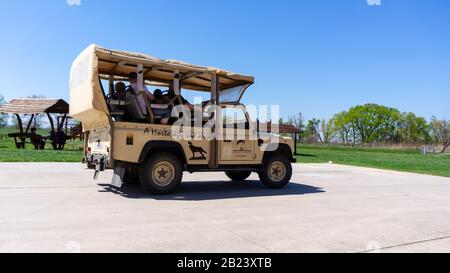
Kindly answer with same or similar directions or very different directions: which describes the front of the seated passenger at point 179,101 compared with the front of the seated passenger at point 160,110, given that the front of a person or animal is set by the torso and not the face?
same or similar directions

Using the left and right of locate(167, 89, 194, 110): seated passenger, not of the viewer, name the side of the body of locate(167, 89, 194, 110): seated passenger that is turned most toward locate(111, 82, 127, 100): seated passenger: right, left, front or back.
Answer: back

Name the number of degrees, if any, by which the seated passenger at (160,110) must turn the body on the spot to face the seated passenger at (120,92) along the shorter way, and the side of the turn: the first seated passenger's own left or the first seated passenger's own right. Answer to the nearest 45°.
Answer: approximately 180°

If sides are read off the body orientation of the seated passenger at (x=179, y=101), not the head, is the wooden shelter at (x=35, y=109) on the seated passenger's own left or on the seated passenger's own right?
on the seated passenger's own left

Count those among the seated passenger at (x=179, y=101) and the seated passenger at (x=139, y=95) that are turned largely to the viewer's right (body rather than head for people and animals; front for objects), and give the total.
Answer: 2

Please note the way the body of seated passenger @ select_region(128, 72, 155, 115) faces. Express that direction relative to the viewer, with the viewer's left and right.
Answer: facing to the right of the viewer

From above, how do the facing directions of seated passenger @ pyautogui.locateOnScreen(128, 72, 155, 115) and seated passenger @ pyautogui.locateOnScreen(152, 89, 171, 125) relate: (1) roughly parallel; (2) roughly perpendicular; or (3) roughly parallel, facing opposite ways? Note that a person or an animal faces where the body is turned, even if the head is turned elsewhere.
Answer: roughly parallel

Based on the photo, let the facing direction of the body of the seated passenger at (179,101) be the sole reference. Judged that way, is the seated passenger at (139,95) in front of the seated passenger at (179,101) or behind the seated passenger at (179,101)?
behind

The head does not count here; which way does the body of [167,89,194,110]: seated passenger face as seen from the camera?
to the viewer's right

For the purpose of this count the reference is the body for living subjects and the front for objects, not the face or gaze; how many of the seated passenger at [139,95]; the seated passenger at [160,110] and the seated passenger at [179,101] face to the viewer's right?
3

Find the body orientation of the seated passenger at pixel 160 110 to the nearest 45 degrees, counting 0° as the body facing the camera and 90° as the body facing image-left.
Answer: approximately 270°

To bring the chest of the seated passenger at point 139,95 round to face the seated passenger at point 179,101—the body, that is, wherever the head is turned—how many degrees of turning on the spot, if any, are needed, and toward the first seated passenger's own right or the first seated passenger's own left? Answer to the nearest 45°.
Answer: approximately 45° to the first seated passenger's own left
